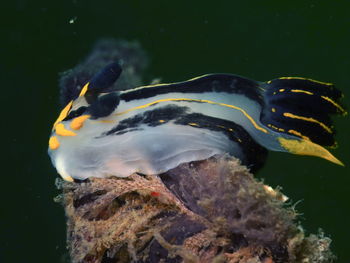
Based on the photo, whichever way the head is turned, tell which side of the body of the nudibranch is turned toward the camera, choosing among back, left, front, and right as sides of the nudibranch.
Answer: left
